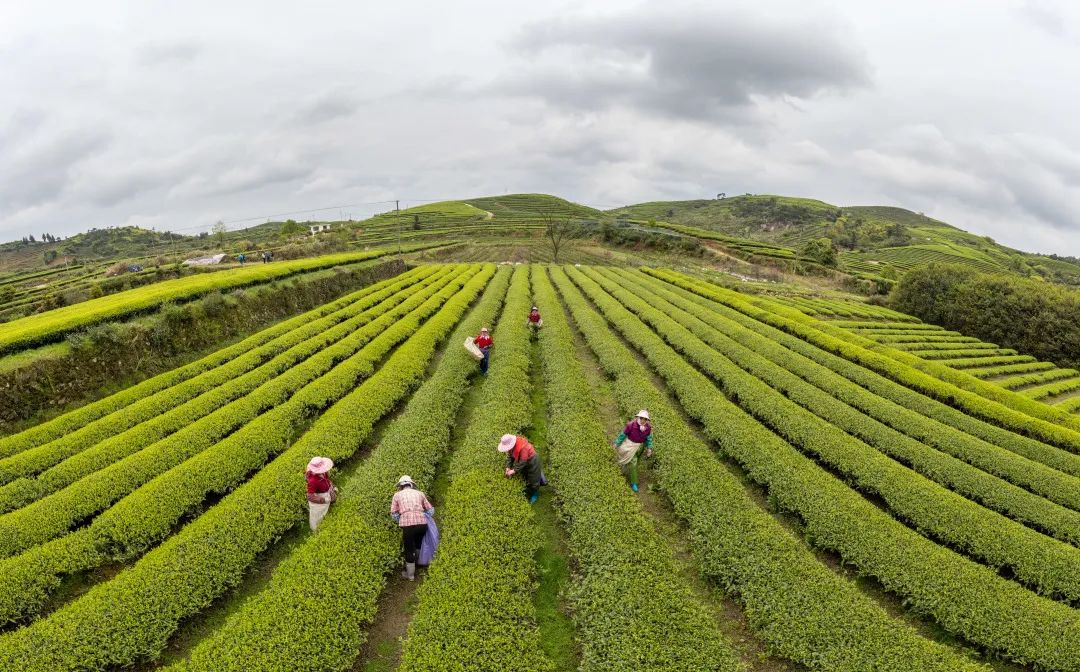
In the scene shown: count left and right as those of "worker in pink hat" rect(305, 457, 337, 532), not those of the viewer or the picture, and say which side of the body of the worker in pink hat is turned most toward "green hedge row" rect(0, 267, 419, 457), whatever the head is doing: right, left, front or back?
back

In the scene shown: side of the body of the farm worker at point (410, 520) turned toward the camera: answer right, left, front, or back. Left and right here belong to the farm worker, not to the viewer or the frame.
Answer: back

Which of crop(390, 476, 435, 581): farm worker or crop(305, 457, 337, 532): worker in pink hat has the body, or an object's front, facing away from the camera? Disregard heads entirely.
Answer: the farm worker

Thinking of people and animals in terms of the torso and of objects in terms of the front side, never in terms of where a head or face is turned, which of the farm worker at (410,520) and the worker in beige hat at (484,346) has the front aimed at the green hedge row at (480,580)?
the worker in beige hat

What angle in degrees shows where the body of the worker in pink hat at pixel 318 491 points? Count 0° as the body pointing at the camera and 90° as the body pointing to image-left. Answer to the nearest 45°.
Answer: approximately 315°

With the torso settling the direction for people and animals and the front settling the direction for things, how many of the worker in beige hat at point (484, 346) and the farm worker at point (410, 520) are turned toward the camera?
1

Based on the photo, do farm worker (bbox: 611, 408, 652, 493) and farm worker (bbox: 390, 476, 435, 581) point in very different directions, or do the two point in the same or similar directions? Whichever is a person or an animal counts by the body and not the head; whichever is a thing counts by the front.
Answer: very different directions
